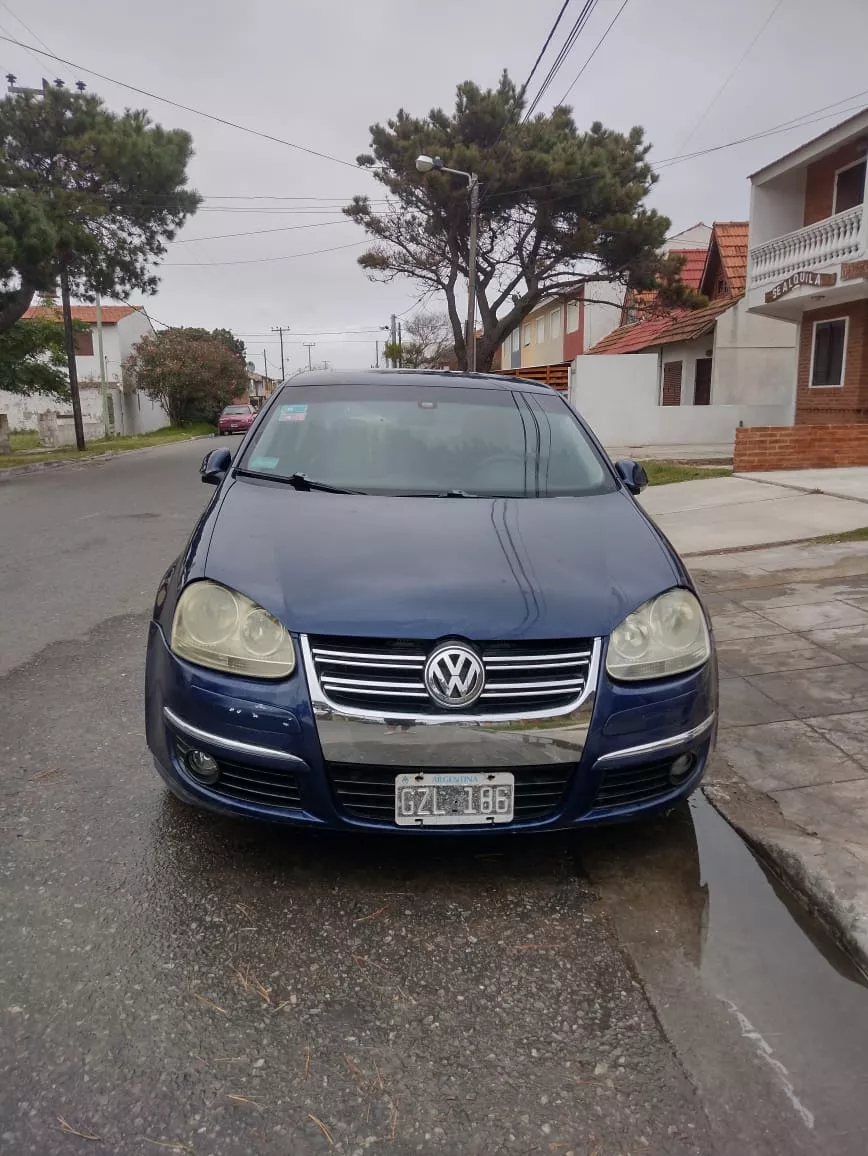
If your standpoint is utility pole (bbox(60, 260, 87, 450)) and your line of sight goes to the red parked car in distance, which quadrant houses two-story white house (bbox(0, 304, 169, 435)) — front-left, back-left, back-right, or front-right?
front-left

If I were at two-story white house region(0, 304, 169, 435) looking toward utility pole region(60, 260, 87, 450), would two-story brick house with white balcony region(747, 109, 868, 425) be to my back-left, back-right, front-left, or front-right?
front-left

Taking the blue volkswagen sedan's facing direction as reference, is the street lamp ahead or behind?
behind

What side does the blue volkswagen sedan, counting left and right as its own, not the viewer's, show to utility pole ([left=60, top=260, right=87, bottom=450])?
back

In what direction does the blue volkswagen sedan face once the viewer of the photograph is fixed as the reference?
facing the viewer

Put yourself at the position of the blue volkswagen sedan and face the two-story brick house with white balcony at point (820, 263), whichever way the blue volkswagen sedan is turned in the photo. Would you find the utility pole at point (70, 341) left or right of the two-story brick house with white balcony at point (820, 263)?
left
